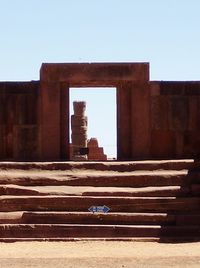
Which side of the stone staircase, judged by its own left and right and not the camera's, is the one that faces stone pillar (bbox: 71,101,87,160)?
back

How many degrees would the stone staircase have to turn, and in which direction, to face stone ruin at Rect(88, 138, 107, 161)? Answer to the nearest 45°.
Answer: approximately 180°

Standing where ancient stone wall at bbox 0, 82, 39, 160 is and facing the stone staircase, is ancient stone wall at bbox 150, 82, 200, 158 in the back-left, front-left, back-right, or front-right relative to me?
front-left

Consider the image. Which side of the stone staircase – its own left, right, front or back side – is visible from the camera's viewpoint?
front

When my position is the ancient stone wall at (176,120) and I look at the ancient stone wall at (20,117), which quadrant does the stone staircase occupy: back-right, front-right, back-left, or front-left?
front-left

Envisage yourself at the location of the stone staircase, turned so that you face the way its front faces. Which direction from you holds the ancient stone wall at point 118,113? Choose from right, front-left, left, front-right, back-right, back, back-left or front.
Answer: back

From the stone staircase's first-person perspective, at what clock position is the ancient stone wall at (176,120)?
The ancient stone wall is roughly at 7 o'clock from the stone staircase.

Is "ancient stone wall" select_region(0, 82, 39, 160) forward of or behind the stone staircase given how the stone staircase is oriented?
behind

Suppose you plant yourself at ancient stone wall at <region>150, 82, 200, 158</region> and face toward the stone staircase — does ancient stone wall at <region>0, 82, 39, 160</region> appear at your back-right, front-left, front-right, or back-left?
front-right
